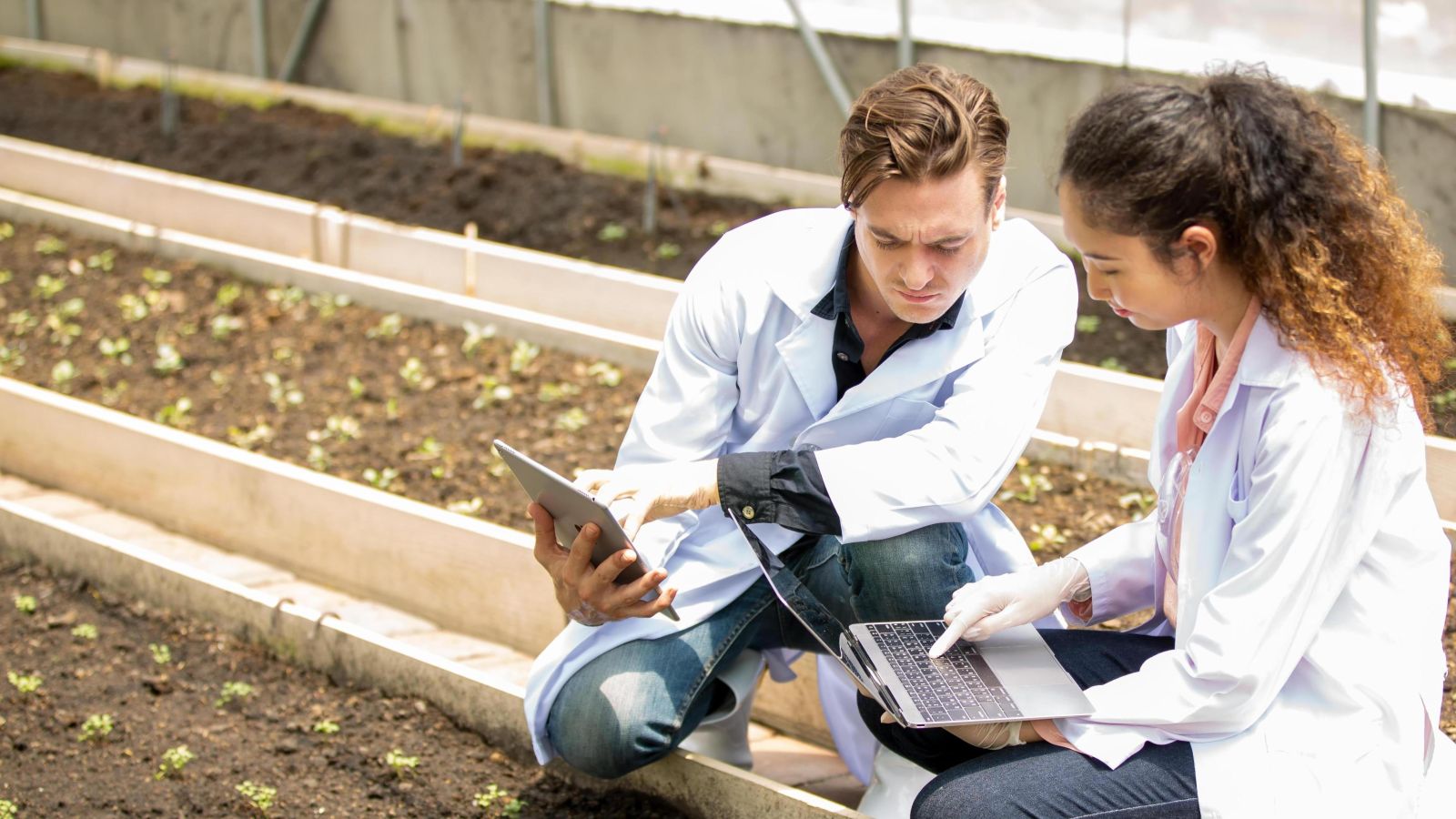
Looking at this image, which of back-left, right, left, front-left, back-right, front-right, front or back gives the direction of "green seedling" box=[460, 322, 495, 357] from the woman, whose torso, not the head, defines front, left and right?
front-right

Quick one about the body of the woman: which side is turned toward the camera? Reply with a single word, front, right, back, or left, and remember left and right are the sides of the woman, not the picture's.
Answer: left

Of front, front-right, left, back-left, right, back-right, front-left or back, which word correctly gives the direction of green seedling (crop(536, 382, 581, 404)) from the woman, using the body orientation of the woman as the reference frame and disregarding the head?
front-right

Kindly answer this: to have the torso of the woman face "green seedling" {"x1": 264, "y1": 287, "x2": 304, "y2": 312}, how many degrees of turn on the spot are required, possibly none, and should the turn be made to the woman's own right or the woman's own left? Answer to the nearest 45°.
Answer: approximately 45° to the woman's own right

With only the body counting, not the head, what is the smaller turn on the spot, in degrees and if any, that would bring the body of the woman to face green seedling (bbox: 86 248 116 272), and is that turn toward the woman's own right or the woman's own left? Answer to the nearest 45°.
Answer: approximately 45° to the woman's own right

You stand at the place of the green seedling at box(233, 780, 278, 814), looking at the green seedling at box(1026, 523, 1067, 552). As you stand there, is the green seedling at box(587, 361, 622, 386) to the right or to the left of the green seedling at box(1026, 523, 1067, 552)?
left

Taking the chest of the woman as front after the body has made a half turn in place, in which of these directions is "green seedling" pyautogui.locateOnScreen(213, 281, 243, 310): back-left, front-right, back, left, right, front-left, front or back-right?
back-left

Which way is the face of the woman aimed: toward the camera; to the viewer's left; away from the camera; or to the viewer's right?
to the viewer's left

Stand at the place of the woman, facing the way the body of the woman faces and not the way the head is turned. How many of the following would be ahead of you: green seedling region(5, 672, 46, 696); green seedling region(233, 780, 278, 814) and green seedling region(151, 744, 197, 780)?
3

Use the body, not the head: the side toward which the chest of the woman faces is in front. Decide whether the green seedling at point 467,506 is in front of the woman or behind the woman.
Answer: in front

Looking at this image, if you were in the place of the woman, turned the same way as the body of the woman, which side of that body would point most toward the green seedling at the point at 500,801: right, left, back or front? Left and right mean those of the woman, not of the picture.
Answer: front
